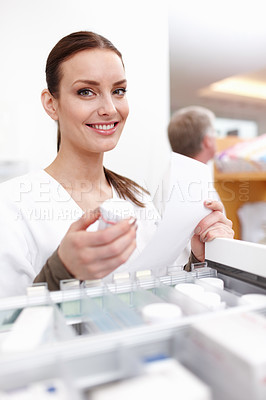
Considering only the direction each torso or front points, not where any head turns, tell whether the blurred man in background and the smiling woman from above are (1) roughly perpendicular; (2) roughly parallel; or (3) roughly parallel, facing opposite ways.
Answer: roughly perpendicular

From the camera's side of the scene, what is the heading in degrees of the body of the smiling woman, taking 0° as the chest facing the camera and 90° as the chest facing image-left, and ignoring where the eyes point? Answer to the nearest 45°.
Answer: approximately 315°

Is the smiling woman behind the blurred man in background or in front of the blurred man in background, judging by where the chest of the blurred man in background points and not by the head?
behind

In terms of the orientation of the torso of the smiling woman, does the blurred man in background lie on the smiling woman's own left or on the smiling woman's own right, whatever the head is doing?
on the smiling woman's own left

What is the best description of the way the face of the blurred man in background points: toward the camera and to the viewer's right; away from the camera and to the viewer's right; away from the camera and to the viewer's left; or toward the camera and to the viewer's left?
away from the camera and to the viewer's right

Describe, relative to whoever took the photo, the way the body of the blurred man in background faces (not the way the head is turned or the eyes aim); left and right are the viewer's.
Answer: facing away from the viewer and to the right of the viewer
